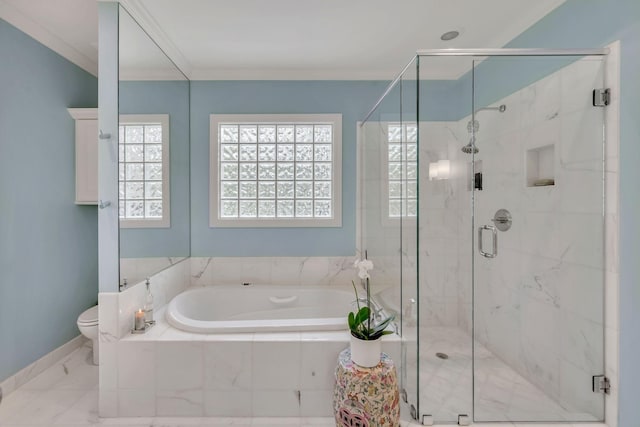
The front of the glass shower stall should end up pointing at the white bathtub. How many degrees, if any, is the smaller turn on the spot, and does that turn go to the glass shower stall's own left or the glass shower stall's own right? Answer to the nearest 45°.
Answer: approximately 90° to the glass shower stall's own right

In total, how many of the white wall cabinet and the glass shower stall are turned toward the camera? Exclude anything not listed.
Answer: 1

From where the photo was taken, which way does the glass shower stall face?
toward the camera

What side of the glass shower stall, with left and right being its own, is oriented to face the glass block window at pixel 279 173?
right
